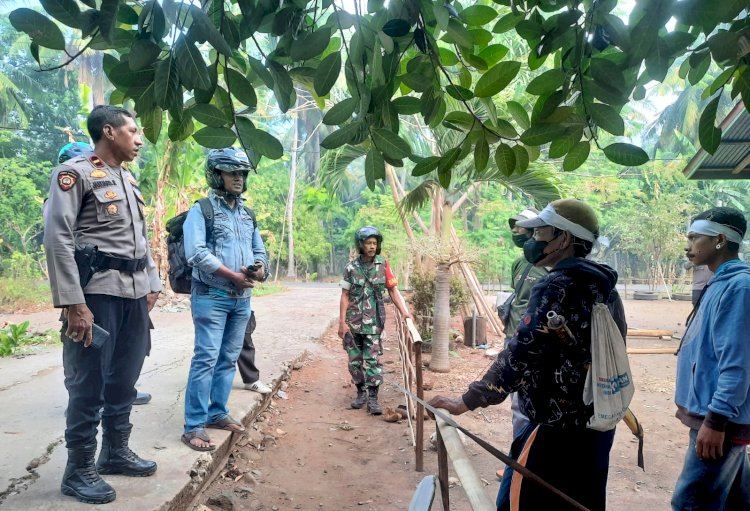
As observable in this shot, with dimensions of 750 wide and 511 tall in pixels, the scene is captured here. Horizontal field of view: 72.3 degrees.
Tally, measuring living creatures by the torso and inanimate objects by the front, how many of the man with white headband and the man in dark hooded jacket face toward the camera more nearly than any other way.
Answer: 0

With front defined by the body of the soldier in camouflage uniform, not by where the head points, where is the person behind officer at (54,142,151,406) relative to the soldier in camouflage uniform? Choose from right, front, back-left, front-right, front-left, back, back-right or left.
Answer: front-right

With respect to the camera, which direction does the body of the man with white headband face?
to the viewer's left

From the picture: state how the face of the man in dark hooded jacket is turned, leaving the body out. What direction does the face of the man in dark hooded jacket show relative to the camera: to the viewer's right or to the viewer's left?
to the viewer's left

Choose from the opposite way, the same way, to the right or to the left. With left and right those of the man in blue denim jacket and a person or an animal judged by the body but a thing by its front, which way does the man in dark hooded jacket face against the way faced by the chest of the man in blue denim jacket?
the opposite way

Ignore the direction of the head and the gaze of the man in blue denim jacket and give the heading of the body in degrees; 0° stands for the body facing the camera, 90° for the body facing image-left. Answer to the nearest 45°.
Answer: approximately 315°

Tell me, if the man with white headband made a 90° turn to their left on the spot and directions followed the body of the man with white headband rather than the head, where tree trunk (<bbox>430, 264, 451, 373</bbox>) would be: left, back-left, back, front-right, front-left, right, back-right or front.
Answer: back-right

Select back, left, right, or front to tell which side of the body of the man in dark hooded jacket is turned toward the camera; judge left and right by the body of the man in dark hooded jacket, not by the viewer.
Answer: left

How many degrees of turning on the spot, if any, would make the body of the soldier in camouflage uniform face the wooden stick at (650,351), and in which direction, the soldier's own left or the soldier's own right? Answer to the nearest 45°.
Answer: approximately 135° to the soldier's own left

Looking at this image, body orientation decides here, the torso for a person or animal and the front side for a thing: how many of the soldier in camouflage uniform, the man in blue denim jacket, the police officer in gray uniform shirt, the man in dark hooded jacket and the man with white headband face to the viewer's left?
2

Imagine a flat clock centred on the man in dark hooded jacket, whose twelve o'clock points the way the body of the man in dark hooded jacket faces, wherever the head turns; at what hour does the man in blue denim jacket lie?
The man in blue denim jacket is roughly at 1 o'clock from the man in dark hooded jacket.

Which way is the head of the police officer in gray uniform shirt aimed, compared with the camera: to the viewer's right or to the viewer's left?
to the viewer's right

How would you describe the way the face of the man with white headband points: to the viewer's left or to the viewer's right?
to the viewer's left

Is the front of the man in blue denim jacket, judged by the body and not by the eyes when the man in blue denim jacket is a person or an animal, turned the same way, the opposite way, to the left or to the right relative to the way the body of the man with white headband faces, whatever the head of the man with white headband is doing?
the opposite way
